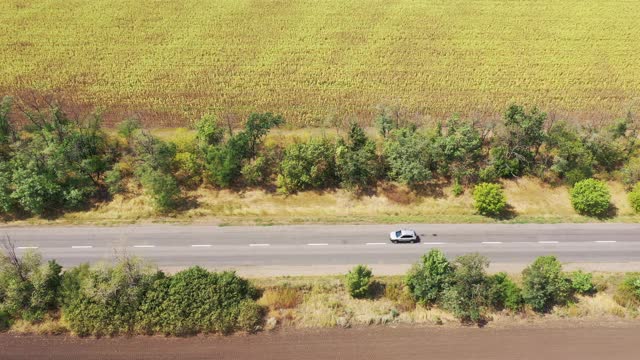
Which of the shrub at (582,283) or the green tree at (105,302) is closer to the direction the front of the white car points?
the green tree

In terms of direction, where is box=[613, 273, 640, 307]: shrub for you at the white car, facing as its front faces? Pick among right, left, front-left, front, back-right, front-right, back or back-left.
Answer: back

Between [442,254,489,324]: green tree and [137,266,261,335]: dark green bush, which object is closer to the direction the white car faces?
the dark green bush

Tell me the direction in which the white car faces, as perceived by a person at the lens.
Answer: facing to the left of the viewer

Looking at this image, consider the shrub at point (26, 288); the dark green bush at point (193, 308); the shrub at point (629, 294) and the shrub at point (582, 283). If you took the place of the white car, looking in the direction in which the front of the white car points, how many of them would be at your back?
2

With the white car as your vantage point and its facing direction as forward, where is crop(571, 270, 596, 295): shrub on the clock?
The shrub is roughly at 6 o'clock from the white car.

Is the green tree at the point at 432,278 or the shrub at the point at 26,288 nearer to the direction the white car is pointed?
the shrub

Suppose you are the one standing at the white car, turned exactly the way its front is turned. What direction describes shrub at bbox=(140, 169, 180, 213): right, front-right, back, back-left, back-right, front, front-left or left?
front

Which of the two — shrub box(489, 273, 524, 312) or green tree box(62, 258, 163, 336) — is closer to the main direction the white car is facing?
the green tree

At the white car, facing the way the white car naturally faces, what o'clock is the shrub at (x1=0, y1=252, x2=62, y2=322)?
The shrub is roughly at 11 o'clock from the white car.

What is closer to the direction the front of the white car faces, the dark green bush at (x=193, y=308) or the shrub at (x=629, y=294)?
the dark green bush

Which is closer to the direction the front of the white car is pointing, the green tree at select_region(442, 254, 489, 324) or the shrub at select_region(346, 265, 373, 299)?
the shrub

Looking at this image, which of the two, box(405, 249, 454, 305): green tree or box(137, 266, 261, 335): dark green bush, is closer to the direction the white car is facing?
the dark green bush

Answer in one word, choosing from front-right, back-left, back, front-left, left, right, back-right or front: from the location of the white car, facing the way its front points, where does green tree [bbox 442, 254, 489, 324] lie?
back-left

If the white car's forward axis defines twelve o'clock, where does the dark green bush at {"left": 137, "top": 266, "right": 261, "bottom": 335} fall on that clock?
The dark green bush is roughly at 11 o'clock from the white car.
